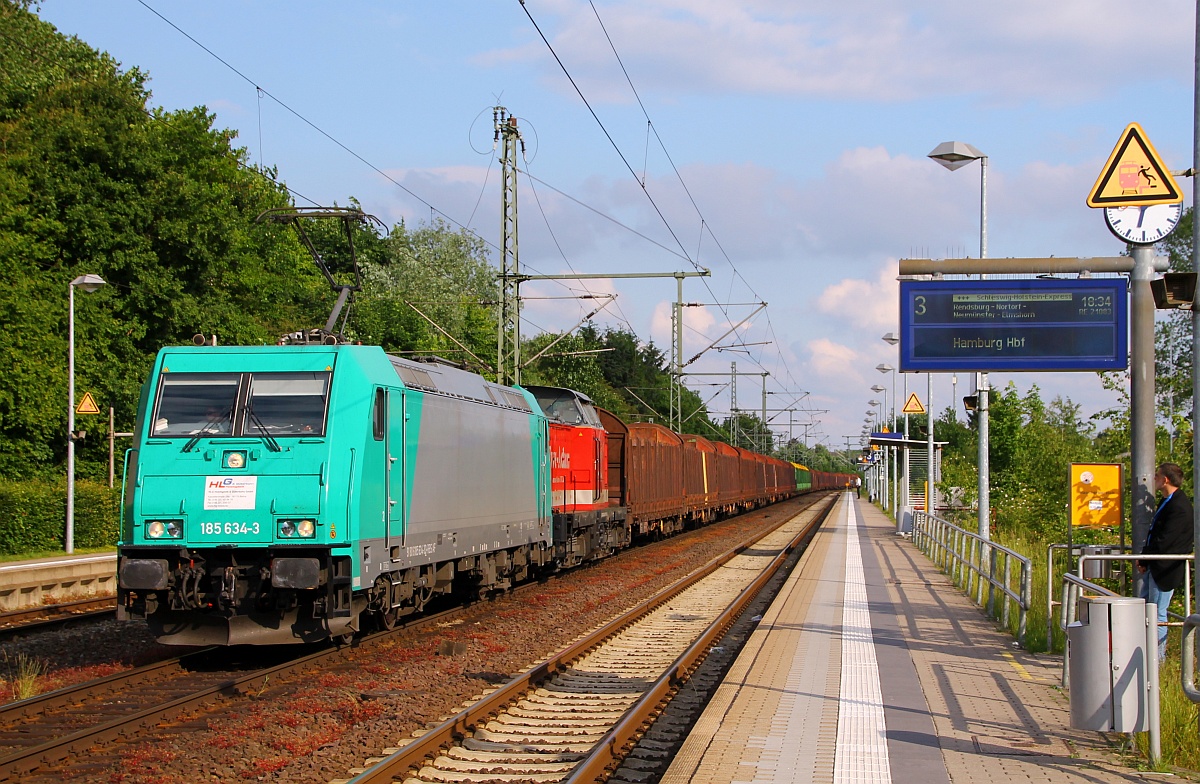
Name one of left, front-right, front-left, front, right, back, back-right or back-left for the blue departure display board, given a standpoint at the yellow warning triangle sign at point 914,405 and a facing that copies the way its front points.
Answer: front

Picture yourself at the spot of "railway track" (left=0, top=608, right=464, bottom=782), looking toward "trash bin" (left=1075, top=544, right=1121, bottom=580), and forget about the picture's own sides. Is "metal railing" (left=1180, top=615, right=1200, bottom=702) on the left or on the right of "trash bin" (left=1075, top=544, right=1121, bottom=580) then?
right

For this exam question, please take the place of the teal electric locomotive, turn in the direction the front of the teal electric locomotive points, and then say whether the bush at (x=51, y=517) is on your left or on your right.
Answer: on your right

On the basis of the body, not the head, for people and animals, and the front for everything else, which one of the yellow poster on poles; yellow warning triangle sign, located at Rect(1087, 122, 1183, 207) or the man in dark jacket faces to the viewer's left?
the man in dark jacket

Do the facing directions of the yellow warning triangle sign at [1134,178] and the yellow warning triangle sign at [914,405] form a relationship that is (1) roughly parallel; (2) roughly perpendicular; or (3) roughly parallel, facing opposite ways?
roughly parallel

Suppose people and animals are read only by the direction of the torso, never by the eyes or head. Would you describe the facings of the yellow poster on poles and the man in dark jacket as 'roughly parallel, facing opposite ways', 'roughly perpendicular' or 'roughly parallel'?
roughly perpendicular

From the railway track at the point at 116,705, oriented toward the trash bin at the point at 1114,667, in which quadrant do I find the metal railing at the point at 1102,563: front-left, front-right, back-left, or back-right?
front-left

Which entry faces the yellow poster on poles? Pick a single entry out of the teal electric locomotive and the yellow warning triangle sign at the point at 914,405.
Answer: the yellow warning triangle sign

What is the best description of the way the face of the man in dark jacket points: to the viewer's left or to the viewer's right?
to the viewer's left

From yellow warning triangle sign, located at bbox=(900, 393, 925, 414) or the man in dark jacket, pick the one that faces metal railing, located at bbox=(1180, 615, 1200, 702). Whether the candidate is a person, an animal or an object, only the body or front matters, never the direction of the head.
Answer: the yellow warning triangle sign

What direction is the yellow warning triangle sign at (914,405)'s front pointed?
toward the camera

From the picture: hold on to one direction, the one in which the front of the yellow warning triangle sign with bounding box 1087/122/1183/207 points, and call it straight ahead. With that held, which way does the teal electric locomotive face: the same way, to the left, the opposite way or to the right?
the same way

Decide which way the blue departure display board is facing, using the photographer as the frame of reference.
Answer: facing the viewer

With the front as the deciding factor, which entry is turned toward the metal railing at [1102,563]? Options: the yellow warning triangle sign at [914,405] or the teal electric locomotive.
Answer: the yellow warning triangle sign

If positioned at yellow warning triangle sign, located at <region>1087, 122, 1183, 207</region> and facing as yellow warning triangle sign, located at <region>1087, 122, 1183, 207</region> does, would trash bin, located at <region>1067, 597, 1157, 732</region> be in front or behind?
in front

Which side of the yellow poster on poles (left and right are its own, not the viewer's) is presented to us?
front

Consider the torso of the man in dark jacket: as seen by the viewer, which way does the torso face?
to the viewer's left

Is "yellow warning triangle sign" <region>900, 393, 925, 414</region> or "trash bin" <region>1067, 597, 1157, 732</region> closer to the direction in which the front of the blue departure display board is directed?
the trash bin

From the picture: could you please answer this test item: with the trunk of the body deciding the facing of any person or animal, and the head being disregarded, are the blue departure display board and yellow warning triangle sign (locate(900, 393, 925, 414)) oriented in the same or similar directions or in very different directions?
same or similar directions
